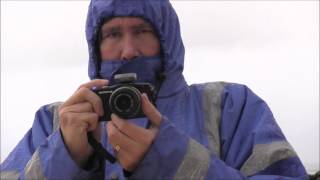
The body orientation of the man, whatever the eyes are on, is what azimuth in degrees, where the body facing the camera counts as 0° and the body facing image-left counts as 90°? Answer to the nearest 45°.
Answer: approximately 0°
